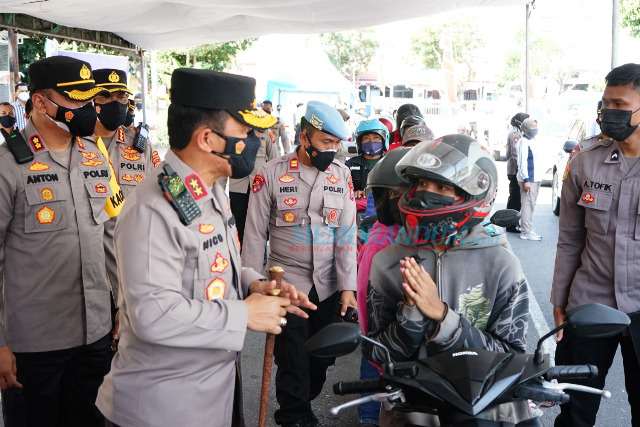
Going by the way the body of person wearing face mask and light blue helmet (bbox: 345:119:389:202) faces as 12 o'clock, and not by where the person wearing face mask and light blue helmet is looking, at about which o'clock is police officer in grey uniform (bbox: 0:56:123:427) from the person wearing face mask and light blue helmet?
The police officer in grey uniform is roughly at 1 o'clock from the person wearing face mask and light blue helmet.

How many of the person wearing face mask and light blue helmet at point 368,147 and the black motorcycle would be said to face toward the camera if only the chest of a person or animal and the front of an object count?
2

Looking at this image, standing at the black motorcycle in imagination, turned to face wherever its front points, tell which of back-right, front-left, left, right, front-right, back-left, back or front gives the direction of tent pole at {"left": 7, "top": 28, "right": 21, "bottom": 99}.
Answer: back-right

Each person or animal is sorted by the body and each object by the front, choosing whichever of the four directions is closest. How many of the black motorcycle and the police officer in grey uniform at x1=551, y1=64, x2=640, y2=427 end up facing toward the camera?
2

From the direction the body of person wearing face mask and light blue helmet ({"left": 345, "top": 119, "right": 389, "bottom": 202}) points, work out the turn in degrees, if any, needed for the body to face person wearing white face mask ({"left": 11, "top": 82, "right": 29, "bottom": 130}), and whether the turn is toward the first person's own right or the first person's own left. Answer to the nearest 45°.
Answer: approximately 135° to the first person's own right

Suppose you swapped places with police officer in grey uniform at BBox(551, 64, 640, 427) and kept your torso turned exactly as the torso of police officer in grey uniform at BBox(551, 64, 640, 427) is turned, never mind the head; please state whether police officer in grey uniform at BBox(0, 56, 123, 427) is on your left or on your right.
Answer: on your right

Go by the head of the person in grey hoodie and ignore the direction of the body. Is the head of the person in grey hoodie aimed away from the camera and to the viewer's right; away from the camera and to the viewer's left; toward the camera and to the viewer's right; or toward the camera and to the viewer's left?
toward the camera and to the viewer's left

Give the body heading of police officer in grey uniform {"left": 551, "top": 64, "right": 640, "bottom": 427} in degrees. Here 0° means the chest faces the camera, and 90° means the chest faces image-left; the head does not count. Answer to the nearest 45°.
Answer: approximately 0°

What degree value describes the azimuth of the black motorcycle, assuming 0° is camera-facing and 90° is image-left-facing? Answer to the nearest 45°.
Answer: approximately 0°

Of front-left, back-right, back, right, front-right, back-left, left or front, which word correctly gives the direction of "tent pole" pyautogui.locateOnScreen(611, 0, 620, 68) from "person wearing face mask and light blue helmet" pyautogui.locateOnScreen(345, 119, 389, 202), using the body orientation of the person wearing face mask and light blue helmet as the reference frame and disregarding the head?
back-left

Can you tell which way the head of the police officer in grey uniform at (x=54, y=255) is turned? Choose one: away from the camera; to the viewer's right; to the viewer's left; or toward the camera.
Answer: to the viewer's right

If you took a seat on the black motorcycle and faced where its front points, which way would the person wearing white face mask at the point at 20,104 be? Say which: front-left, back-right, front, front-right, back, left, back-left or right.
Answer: back-right

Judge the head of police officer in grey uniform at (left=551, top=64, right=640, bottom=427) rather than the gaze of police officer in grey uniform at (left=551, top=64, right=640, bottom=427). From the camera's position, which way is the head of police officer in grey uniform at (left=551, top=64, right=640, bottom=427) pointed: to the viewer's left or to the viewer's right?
to the viewer's left

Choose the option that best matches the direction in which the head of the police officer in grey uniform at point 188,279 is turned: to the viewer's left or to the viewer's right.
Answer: to the viewer's right

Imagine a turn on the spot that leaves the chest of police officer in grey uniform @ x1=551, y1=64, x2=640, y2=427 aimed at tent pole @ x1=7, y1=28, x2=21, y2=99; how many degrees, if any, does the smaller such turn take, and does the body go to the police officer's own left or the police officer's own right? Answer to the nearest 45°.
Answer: approximately 135° to the police officer's own right
